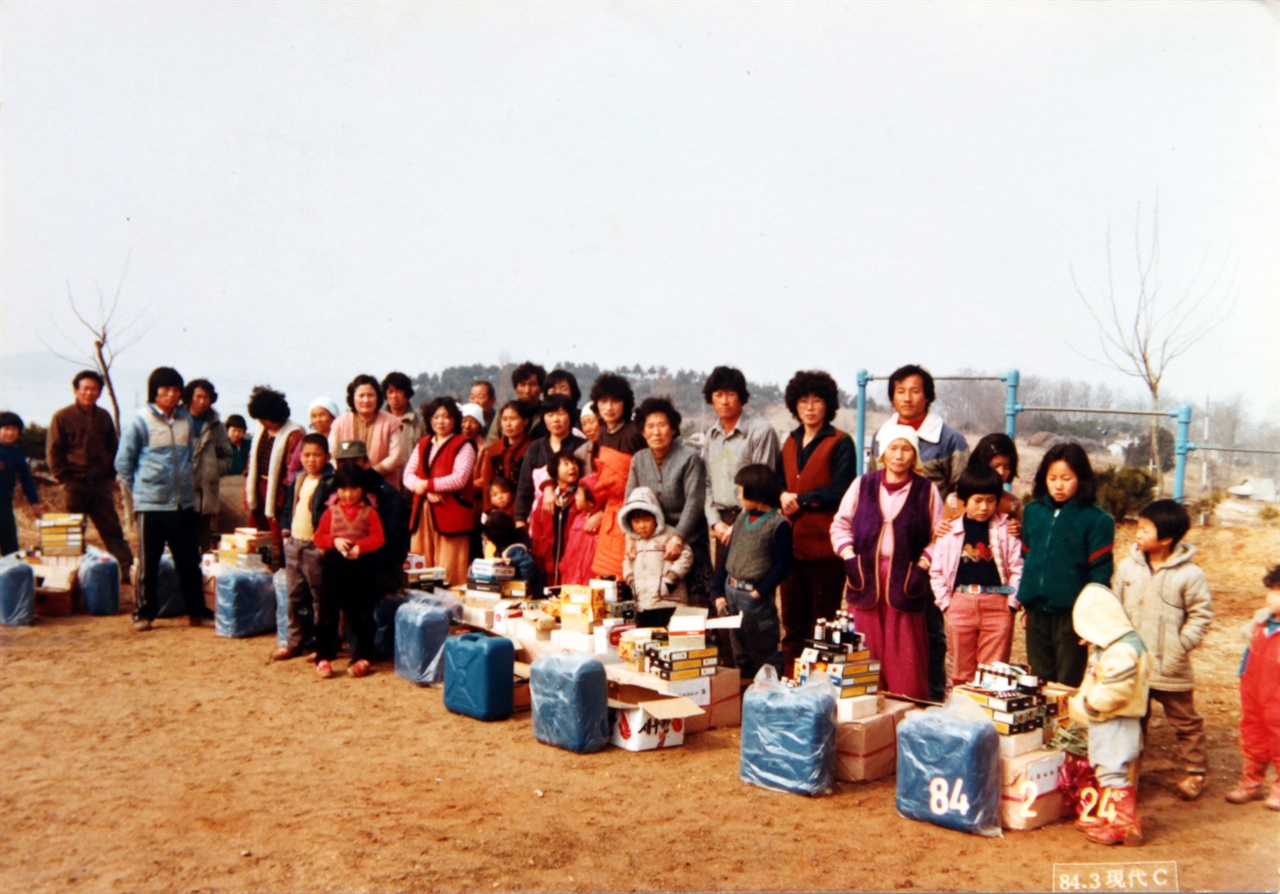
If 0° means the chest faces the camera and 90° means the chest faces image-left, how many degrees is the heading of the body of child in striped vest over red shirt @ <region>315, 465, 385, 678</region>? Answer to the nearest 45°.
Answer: approximately 0°

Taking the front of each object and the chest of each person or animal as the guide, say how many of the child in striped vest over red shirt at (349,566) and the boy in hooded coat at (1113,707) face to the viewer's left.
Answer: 1

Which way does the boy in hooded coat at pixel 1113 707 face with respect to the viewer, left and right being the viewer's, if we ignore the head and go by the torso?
facing to the left of the viewer

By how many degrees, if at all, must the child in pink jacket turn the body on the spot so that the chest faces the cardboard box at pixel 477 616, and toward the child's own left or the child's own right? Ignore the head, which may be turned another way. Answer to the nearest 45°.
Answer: approximately 90° to the child's own right

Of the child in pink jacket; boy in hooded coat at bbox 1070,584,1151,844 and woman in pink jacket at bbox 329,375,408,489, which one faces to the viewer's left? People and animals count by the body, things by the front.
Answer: the boy in hooded coat

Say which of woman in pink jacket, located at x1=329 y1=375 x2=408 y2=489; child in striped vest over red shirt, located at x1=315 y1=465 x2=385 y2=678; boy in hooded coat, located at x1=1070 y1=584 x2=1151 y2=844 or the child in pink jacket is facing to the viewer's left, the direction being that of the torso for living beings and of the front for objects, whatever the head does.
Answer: the boy in hooded coat

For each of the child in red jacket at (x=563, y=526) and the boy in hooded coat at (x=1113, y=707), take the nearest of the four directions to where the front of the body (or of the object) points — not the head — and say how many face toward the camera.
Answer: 1
